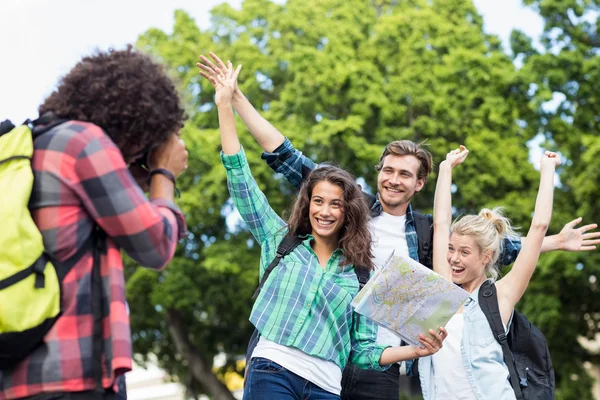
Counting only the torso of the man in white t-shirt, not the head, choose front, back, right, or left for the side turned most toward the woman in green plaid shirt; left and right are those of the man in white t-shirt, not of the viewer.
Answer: front

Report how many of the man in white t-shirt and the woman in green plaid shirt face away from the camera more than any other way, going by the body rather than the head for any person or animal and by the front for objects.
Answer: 0

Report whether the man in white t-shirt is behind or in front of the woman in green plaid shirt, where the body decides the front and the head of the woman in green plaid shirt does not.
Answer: behind

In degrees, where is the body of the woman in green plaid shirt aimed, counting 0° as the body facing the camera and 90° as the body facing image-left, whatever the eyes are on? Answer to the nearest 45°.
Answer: approximately 0°

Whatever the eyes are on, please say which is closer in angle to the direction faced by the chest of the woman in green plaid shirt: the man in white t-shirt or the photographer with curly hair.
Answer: the photographer with curly hair

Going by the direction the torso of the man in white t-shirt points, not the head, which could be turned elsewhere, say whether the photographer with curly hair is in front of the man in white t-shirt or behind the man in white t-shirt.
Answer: in front

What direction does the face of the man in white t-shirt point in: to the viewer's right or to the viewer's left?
to the viewer's left

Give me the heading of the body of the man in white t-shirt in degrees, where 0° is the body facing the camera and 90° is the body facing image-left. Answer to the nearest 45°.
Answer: approximately 45°
